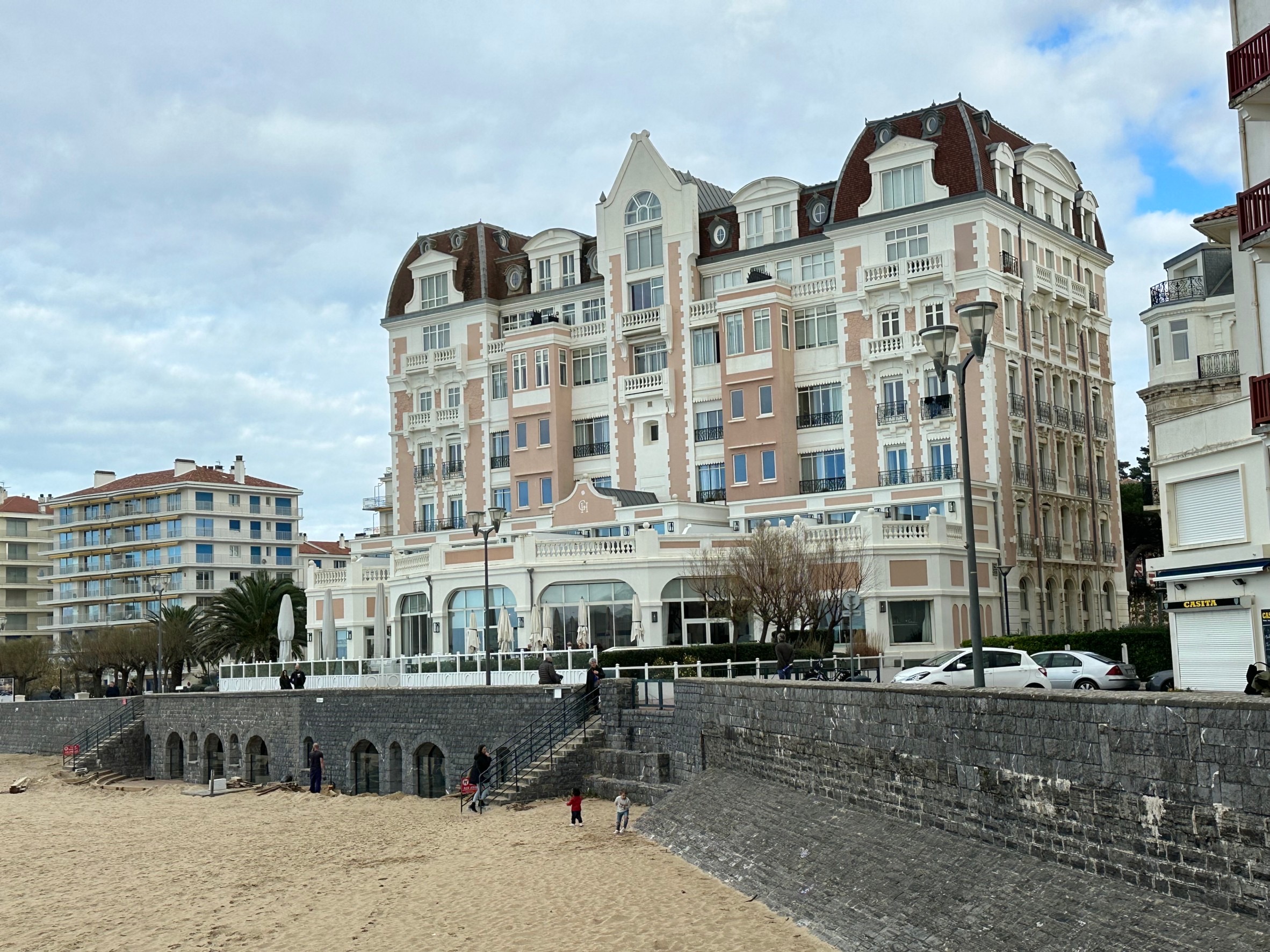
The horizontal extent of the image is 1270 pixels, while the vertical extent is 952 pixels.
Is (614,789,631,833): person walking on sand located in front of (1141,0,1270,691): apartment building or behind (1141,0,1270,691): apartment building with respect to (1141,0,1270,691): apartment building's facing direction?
in front

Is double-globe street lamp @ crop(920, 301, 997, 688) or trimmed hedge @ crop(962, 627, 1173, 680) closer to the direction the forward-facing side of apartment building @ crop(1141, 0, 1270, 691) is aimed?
the double-globe street lamp

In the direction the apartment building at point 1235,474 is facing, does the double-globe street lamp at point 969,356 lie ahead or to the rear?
ahead

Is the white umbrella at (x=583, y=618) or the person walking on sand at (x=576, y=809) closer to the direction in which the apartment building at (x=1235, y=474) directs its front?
the person walking on sand

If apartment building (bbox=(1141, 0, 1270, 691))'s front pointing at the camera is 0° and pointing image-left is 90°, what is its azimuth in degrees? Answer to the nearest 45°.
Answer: approximately 45°

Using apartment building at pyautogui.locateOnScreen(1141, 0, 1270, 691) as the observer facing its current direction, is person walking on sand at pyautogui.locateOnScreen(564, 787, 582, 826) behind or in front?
in front

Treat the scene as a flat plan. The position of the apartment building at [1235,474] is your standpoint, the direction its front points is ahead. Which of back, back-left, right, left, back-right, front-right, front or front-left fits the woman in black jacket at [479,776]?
front-right
